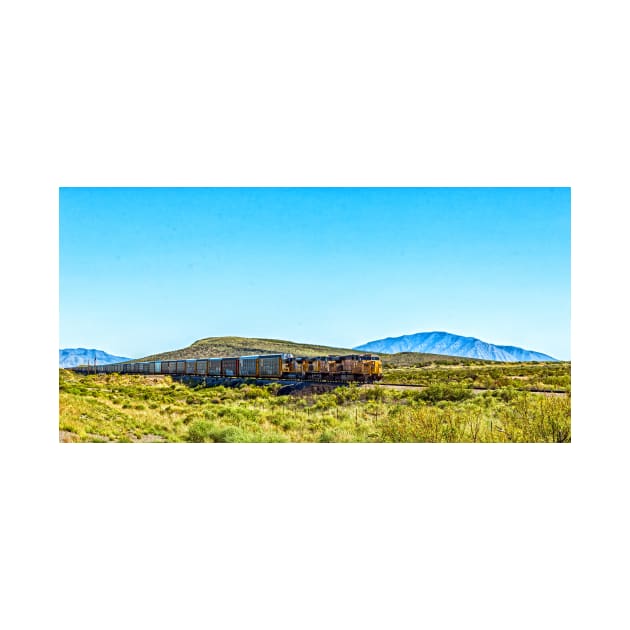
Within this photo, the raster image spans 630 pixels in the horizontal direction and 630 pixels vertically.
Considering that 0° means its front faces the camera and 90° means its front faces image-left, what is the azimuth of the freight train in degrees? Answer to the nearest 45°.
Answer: approximately 315°
